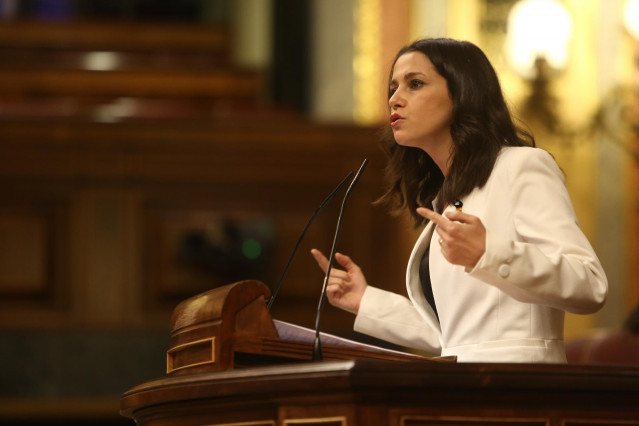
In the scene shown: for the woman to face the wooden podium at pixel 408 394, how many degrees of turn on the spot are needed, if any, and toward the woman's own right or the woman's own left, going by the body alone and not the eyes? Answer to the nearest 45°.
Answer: approximately 45° to the woman's own left

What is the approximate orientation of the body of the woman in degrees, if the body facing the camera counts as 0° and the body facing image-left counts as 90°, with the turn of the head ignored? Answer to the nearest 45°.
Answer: approximately 45°
